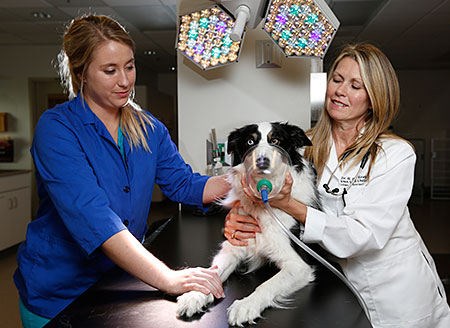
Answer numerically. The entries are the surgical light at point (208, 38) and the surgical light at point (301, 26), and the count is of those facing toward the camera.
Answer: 2

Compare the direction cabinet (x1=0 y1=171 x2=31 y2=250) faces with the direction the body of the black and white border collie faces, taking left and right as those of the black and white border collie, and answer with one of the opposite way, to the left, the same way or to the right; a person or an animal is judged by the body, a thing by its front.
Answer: to the left

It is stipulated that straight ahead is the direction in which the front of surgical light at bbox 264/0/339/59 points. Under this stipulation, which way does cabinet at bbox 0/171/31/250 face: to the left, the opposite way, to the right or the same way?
to the left

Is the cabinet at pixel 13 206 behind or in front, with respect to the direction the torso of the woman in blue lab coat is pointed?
behind

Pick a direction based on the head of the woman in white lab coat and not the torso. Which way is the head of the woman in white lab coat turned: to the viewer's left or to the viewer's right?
to the viewer's left

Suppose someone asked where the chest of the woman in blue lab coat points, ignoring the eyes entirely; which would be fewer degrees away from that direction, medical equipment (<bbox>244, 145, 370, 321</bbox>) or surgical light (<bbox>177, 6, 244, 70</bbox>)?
the medical equipment

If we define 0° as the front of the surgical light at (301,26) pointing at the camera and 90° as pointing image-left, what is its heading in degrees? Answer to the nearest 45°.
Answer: approximately 0°
